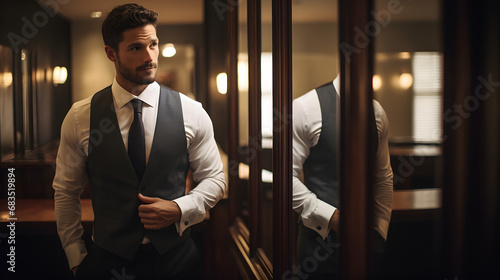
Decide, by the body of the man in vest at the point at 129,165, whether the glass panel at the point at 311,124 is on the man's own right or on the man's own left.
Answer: on the man's own left

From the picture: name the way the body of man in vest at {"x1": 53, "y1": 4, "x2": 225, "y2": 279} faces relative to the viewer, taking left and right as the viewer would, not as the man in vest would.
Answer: facing the viewer

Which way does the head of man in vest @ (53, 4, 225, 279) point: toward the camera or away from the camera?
toward the camera

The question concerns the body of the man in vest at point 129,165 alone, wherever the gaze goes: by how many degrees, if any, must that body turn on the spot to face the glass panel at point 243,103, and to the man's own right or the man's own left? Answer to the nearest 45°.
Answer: approximately 135° to the man's own left
